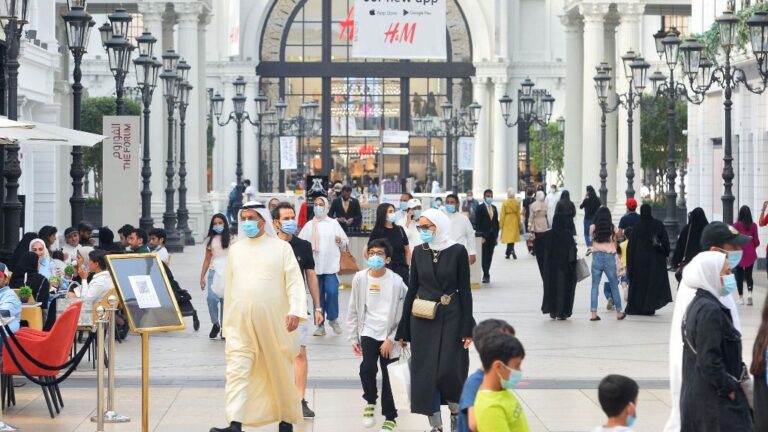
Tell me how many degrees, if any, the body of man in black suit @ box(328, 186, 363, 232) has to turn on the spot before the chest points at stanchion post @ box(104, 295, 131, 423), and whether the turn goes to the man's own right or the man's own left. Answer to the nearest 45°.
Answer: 0° — they already face it

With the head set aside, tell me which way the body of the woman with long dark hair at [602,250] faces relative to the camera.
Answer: away from the camera

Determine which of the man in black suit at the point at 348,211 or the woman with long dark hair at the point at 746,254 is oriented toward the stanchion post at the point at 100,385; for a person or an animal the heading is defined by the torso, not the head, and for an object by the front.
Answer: the man in black suit

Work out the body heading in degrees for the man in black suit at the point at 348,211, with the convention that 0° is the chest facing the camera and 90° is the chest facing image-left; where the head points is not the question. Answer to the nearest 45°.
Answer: approximately 0°

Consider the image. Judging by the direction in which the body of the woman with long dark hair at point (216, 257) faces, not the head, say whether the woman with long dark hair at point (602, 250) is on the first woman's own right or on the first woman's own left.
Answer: on the first woman's own left
